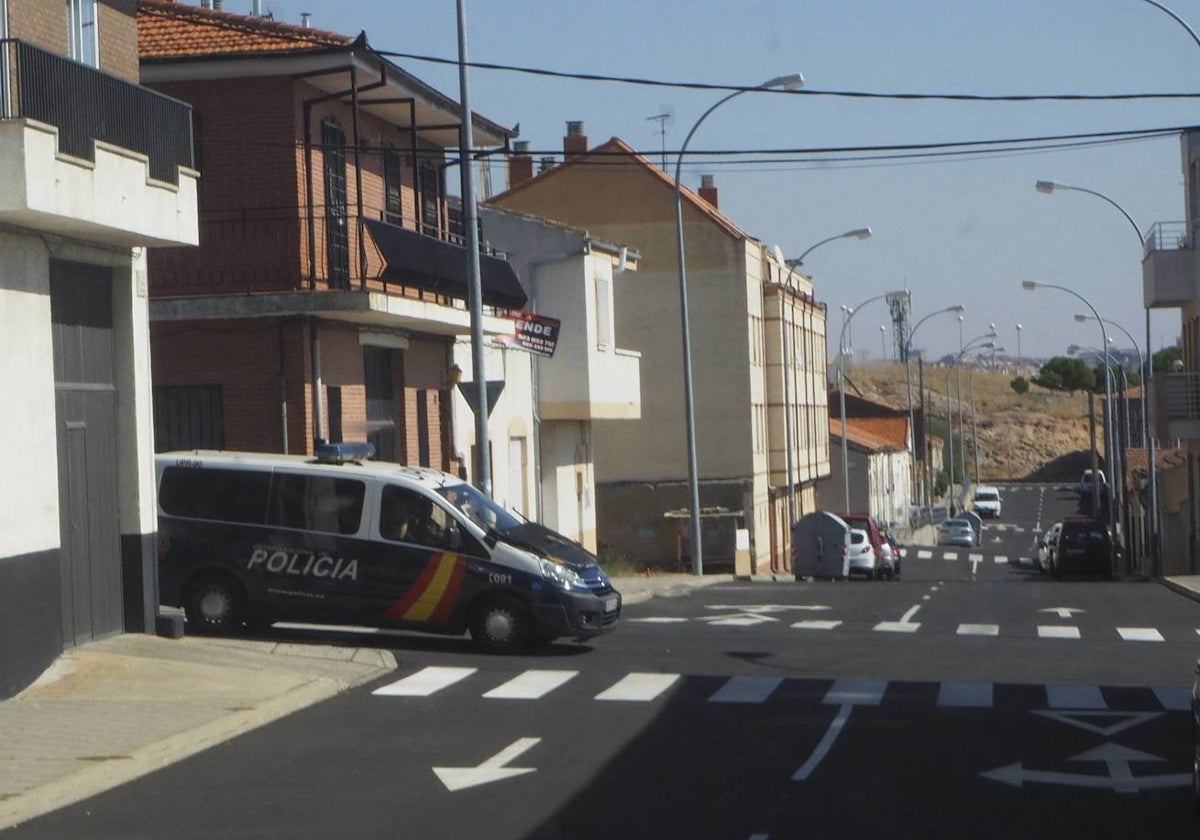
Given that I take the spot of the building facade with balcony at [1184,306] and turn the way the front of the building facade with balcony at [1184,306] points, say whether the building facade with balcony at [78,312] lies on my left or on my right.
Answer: on my left

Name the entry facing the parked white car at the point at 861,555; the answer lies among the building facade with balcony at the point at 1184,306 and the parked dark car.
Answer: the building facade with balcony

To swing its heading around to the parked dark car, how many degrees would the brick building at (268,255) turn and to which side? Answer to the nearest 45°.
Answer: approximately 90° to its left

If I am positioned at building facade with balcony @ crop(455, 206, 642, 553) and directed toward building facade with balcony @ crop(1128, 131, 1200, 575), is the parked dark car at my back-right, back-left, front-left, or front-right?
front-left

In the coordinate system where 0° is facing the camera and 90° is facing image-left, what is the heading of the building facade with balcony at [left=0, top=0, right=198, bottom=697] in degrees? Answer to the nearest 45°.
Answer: approximately 315°

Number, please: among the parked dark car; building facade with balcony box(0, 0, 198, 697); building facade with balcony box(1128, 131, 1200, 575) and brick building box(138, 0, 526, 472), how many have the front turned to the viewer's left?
1

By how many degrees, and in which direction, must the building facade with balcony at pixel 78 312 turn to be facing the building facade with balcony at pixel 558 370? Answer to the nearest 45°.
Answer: approximately 90° to its left

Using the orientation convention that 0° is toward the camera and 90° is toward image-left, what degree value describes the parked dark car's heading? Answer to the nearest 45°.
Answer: approximately 180°

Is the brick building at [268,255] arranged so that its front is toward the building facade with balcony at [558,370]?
no

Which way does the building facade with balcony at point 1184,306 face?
to the viewer's left

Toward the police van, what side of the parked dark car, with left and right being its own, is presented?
back

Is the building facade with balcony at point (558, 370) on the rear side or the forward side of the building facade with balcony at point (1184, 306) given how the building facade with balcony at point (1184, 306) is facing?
on the forward side

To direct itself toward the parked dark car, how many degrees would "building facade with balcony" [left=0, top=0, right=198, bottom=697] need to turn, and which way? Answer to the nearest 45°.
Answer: approximately 90° to its left

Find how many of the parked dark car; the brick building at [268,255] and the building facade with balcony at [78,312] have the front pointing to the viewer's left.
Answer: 0

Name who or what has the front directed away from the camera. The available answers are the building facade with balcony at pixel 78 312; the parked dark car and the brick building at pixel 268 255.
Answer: the parked dark car

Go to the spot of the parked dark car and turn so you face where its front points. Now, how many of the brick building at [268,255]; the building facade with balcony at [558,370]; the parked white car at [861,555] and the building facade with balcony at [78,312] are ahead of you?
0

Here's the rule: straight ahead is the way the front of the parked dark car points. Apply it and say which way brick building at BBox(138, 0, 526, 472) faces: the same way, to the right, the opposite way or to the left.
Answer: to the right

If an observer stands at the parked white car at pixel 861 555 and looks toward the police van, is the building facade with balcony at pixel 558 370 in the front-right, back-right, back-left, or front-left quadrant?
front-right

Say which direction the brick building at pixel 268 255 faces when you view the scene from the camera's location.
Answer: facing the viewer and to the right of the viewer
